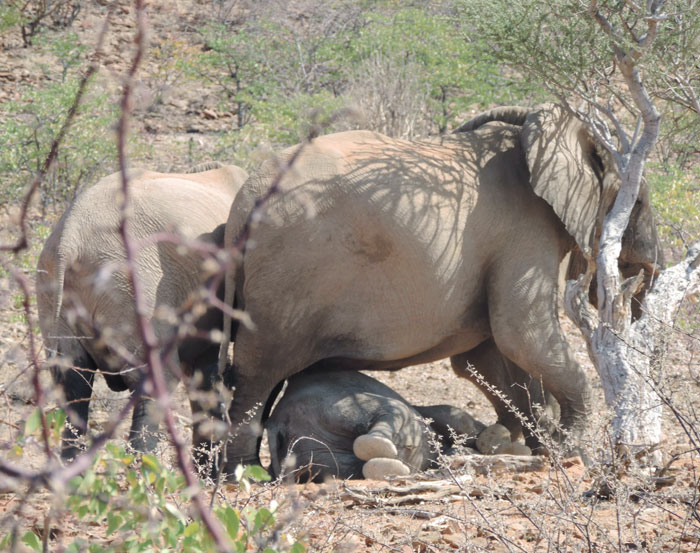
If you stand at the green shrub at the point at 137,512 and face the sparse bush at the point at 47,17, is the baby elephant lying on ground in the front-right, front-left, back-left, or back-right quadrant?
front-right

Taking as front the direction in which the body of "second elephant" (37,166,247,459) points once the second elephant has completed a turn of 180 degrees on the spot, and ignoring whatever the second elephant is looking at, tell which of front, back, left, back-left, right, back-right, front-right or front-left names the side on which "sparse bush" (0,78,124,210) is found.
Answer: back-right

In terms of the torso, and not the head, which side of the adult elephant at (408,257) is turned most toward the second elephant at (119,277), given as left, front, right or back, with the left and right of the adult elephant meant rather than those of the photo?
back

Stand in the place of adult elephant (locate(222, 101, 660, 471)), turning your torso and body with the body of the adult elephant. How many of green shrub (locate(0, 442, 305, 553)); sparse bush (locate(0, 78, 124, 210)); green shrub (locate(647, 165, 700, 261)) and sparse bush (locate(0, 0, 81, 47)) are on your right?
1

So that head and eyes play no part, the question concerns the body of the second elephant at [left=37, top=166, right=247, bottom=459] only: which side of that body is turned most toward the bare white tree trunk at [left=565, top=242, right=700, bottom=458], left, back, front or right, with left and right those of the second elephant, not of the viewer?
right

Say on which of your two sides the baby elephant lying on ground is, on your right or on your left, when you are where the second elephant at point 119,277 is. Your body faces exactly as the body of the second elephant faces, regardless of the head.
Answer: on your right

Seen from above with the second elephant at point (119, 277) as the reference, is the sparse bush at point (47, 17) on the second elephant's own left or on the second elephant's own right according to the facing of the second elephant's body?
on the second elephant's own left

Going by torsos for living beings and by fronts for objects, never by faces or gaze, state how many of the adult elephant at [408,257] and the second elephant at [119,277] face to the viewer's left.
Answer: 0

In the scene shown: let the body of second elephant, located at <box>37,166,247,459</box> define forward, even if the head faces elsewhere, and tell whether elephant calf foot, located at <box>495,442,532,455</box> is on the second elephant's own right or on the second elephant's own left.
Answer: on the second elephant's own right

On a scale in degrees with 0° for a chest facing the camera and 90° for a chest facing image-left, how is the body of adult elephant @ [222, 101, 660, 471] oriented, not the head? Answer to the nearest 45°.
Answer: approximately 270°

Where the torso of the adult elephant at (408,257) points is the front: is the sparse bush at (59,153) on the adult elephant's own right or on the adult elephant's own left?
on the adult elephant's own left

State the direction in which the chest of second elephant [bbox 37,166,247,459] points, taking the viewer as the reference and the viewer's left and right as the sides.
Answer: facing away from the viewer and to the right of the viewer
